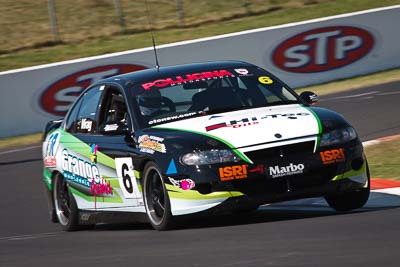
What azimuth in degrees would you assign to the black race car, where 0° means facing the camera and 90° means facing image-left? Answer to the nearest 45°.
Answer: approximately 315°
